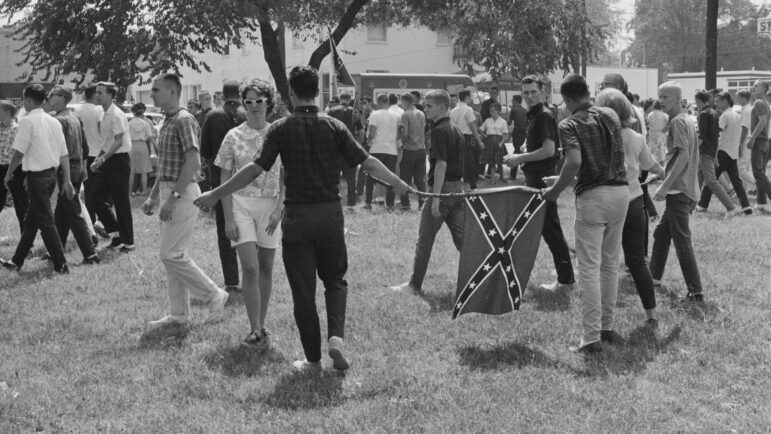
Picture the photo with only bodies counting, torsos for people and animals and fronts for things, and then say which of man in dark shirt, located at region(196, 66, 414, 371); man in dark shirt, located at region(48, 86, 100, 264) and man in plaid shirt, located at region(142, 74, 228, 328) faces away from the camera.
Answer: man in dark shirt, located at region(196, 66, 414, 371)

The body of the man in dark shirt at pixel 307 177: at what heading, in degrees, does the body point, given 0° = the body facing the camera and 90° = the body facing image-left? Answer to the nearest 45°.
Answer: approximately 180°

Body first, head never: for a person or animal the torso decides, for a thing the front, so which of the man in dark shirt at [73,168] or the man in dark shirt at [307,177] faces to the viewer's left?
the man in dark shirt at [73,168]

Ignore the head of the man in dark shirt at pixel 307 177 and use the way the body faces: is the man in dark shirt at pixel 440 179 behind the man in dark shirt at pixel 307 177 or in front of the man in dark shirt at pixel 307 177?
in front

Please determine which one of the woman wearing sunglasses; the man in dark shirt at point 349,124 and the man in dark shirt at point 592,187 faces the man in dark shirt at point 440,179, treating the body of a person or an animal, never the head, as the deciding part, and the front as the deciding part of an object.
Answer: the man in dark shirt at point 592,187

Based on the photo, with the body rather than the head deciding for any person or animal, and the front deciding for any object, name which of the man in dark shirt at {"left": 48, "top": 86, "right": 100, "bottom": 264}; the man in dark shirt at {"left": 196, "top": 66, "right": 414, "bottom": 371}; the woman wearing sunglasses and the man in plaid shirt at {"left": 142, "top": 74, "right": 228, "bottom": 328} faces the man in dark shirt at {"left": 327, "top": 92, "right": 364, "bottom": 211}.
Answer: the man in dark shirt at {"left": 196, "top": 66, "right": 414, "bottom": 371}

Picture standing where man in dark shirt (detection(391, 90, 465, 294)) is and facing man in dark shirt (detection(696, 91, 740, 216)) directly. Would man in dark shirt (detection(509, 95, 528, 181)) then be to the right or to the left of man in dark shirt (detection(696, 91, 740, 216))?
left

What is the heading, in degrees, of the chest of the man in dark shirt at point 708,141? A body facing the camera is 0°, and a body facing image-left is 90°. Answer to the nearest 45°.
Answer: approximately 90°

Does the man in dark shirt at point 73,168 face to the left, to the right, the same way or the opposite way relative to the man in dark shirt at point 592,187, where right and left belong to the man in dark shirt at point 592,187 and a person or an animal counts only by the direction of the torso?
to the left

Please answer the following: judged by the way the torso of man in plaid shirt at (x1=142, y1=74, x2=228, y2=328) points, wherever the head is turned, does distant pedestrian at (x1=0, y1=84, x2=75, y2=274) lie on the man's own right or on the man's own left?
on the man's own right

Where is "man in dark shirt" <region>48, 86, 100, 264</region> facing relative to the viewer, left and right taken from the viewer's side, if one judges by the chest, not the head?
facing to the left of the viewer

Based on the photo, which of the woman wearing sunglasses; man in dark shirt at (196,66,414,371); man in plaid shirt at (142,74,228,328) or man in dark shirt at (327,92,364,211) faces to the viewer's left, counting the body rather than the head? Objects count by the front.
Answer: the man in plaid shirt

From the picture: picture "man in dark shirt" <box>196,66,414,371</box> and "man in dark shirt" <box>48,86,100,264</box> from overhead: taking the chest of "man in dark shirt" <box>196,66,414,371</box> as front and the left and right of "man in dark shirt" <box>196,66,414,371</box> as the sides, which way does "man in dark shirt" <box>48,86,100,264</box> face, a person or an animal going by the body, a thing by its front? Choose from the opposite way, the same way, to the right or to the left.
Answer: to the left

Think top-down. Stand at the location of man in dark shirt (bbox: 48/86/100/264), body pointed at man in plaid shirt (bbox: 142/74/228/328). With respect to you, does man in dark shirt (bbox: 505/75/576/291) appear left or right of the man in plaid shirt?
left

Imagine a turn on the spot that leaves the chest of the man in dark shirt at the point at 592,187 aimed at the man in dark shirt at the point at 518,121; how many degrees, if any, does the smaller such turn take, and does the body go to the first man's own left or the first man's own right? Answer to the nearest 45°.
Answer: approximately 45° to the first man's own right
